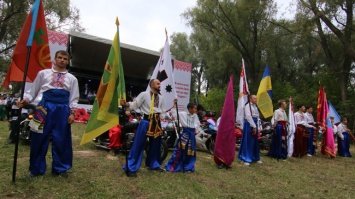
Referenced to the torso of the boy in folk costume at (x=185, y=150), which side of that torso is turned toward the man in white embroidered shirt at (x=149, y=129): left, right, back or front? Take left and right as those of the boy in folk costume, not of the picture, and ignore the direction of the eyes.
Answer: right

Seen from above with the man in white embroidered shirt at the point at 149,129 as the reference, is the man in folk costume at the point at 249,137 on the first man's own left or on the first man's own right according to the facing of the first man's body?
on the first man's own left

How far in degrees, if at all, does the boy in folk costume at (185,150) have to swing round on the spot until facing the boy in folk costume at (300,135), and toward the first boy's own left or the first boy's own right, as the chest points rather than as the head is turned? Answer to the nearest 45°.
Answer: approximately 90° to the first boy's own left

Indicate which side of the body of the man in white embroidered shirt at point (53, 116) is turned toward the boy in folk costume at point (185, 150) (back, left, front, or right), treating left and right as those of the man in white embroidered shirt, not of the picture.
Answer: left

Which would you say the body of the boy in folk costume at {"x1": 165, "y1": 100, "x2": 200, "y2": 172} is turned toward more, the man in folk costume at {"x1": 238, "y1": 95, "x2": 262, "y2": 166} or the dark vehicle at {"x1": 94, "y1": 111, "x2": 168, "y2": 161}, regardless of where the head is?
the man in folk costume

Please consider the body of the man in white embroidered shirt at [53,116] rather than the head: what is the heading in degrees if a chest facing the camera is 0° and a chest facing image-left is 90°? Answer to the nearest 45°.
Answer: approximately 0°
